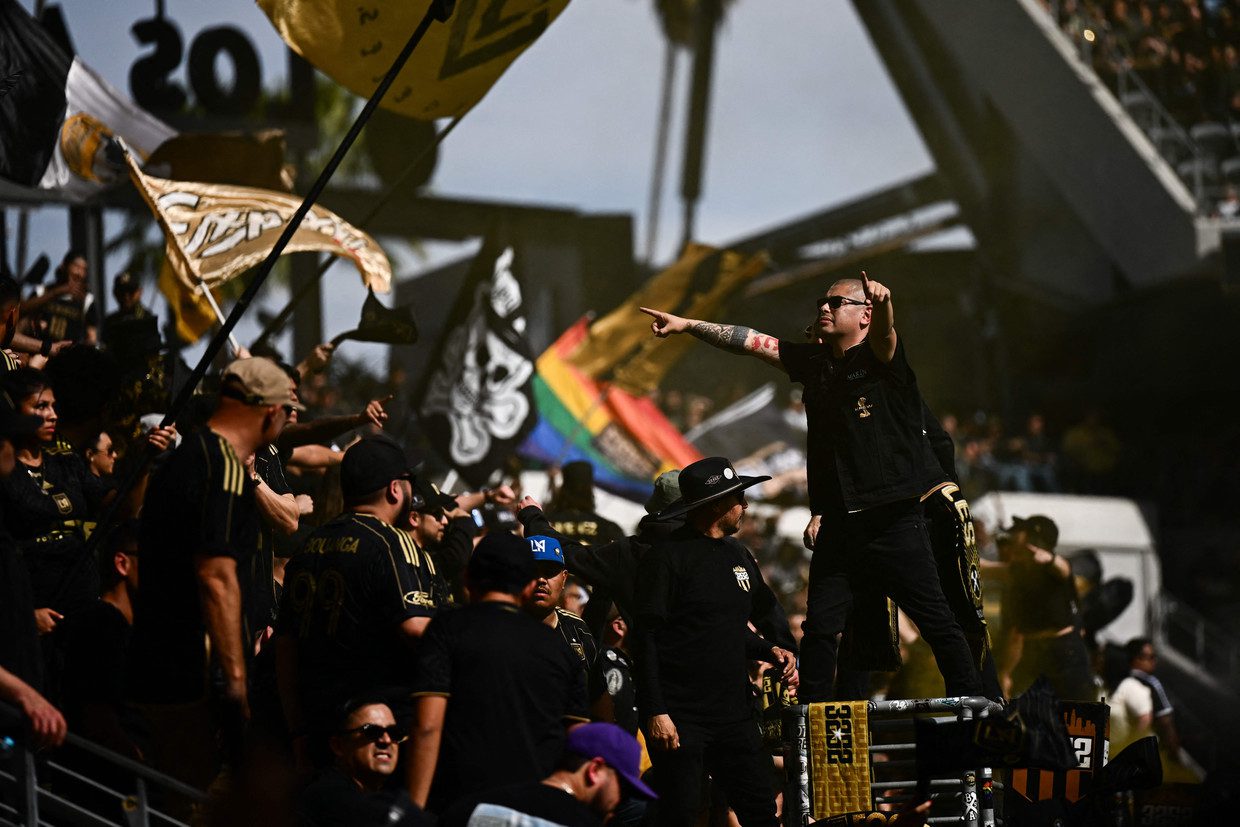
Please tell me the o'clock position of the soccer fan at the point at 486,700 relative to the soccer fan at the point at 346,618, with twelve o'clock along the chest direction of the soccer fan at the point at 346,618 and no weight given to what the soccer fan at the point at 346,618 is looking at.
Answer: the soccer fan at the point at 486,700 is roughly at 3 o'clock from the soccer fan at the point at 346,618.

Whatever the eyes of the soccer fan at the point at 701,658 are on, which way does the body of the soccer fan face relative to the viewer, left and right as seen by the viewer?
facing the viewer and to the right of the viewer

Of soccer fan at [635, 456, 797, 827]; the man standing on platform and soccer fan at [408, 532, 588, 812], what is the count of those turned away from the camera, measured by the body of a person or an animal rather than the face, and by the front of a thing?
1

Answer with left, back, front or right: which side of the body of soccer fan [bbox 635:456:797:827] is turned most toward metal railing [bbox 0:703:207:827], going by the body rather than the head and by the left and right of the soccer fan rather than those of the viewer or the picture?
right

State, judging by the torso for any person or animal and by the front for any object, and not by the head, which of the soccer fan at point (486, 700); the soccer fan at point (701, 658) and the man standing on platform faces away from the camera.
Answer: the soccer fan at point (486, 700)

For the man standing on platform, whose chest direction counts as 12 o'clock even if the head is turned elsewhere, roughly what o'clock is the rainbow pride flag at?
The rainbow pride flag is roughly at 4 o'clock from the man standing on platform.

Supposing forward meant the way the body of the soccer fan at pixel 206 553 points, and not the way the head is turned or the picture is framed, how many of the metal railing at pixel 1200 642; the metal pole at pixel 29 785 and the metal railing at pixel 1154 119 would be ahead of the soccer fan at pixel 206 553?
2

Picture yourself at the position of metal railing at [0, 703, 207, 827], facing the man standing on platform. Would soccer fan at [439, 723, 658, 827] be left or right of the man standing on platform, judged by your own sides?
right

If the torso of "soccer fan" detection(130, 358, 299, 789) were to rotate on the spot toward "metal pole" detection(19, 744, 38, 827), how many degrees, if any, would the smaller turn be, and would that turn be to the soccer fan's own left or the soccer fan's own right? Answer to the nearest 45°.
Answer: approximately 135° to the soccer fan's own left

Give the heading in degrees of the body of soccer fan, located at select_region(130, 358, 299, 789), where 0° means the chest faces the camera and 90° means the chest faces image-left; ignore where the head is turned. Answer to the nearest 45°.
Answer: approximately 225°

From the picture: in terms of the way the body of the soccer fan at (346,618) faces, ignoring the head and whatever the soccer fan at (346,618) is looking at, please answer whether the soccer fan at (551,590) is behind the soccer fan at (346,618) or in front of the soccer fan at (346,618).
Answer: in front

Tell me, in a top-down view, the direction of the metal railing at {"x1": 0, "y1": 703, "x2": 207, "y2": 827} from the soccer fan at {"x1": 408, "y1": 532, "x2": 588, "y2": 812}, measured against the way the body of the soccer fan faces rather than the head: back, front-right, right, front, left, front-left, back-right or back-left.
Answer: left

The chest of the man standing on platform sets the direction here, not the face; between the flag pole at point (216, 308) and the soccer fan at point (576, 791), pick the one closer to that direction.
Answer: the soccer fan
